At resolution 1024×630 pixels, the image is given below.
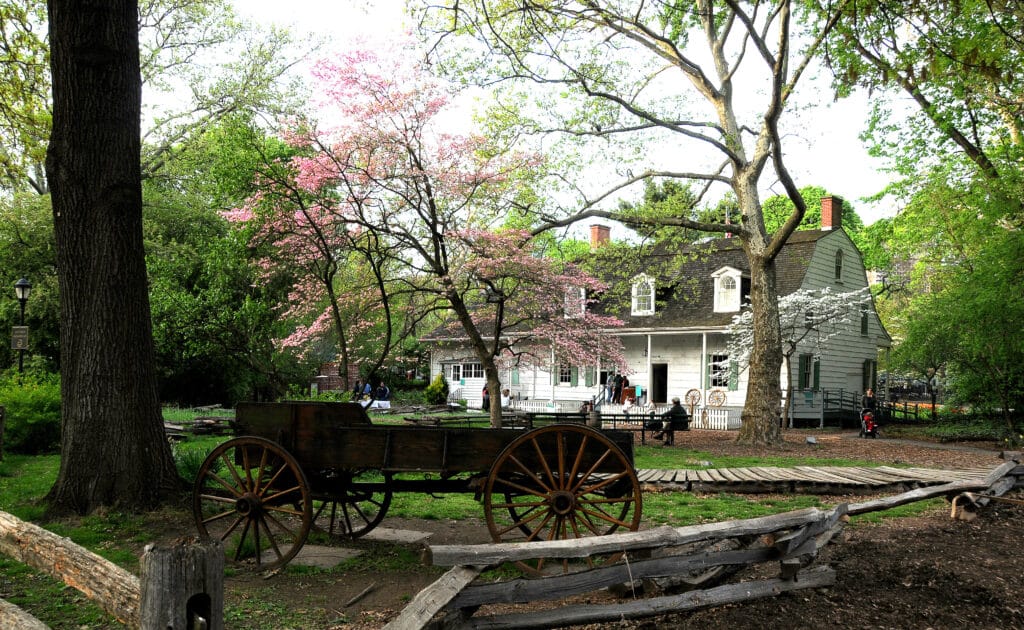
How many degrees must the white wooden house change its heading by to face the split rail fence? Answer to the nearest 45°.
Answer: approximately 45° to its left

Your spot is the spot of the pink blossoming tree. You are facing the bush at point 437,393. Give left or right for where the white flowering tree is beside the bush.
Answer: right

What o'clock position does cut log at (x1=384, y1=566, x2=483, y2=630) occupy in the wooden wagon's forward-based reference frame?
The cut log is roughly at 9 o'clock from the wooden wagon.

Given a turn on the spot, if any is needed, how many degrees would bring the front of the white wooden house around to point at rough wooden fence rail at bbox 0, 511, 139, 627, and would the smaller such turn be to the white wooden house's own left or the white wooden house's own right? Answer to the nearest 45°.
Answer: approximately 45° to the white wooden house's own left

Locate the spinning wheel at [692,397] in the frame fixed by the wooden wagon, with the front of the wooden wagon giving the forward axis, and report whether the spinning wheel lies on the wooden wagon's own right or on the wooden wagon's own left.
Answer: on the wooden wagon's own right

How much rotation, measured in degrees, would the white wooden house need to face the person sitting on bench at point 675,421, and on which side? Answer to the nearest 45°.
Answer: approximately 45° to its left

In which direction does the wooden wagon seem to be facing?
to the viewer's left

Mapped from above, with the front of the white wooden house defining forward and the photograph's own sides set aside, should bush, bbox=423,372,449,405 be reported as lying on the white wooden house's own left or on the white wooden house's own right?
on the white wooden house's own right

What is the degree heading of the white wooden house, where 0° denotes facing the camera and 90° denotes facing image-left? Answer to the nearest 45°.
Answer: approximately 45°

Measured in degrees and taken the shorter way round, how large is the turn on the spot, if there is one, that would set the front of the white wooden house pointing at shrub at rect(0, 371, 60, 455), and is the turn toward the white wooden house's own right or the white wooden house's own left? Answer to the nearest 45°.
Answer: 0° — it already faces it

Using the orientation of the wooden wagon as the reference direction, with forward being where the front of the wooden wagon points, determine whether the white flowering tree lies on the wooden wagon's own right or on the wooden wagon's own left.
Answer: on the wooden wagon's own right
